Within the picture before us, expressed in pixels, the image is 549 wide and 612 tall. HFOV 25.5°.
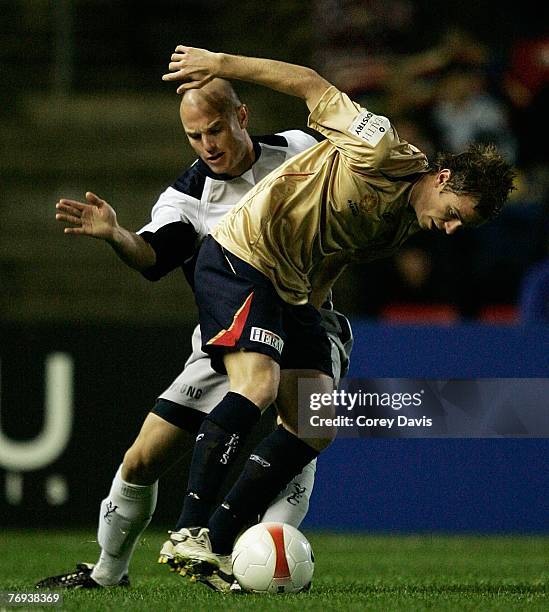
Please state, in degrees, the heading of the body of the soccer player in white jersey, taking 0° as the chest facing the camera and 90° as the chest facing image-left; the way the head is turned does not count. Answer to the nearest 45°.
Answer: approximately 45°

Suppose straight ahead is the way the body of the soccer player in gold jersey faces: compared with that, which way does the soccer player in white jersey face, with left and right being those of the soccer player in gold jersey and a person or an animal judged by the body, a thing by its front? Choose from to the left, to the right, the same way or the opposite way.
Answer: to the right

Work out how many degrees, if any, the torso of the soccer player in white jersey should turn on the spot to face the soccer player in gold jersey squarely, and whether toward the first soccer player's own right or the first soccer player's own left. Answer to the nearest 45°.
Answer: approximately 90° to the first soccer player's own left

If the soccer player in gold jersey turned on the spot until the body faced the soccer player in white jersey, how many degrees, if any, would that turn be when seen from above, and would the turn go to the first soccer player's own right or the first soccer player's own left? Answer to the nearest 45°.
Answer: approximately 180°

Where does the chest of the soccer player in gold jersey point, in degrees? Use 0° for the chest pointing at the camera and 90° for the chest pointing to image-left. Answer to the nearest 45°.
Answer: approximately 315°
